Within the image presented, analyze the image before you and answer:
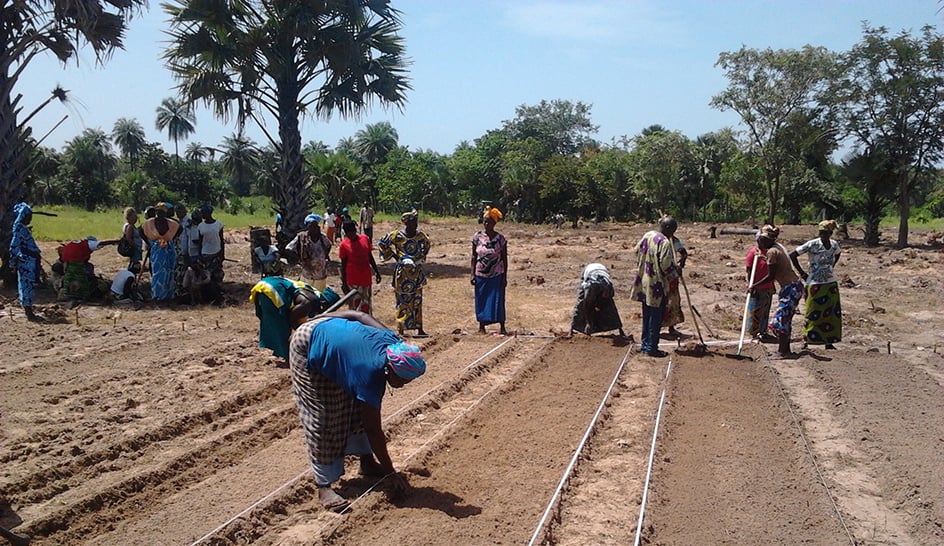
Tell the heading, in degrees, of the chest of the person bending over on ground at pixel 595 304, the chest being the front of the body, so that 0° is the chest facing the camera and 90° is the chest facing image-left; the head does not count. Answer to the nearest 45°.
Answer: approximately 0°

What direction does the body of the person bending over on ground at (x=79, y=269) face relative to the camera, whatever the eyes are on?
to the viewer's right

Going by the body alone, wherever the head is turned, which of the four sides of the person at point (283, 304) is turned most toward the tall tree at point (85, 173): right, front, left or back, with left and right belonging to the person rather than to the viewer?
left

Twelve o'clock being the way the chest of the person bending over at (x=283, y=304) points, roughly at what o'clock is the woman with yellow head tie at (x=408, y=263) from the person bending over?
The woman with yellow head tie is roughly at 10 o'clock from the person bending over.

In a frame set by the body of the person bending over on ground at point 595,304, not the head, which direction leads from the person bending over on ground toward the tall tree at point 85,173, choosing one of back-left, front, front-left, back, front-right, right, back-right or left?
back-right

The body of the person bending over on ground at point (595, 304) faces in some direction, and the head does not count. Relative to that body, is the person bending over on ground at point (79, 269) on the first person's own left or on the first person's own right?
on the first person's own right

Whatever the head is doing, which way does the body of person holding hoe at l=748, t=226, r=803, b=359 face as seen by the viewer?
to the viewer's left

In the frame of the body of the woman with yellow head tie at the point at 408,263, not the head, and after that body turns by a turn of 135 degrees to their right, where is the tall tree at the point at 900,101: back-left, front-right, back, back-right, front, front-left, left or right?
right

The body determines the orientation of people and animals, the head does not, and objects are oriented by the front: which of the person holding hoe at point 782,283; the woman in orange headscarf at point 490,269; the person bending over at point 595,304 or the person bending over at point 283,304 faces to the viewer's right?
the person bending over at point 283,304

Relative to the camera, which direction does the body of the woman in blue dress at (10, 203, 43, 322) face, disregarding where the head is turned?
to the viewer's right

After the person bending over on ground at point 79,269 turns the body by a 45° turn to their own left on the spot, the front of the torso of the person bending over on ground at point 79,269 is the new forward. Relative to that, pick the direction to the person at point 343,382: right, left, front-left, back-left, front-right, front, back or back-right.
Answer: back-right

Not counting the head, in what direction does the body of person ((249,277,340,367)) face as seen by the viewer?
to the viewer's right
